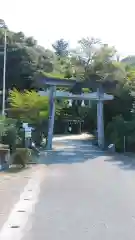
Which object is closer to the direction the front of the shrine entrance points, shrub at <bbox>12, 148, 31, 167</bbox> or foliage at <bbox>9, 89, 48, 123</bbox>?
the shrub

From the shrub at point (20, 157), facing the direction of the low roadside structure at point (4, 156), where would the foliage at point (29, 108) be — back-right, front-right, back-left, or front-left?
back-right

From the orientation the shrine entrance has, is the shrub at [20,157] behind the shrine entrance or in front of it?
in front

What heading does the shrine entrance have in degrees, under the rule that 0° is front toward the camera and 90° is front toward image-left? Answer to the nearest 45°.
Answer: approximately 0°

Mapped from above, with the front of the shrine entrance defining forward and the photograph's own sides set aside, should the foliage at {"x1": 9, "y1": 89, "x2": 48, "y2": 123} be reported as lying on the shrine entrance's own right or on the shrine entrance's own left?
on the shrine entrance's own right

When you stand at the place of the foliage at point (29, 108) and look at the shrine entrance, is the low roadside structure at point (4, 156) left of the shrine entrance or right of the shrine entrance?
right

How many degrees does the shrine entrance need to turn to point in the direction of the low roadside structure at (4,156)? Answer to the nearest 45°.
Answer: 0° — it already faces it

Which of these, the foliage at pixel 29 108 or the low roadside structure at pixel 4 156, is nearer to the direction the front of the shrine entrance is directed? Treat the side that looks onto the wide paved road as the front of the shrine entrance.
the low roadside structure
